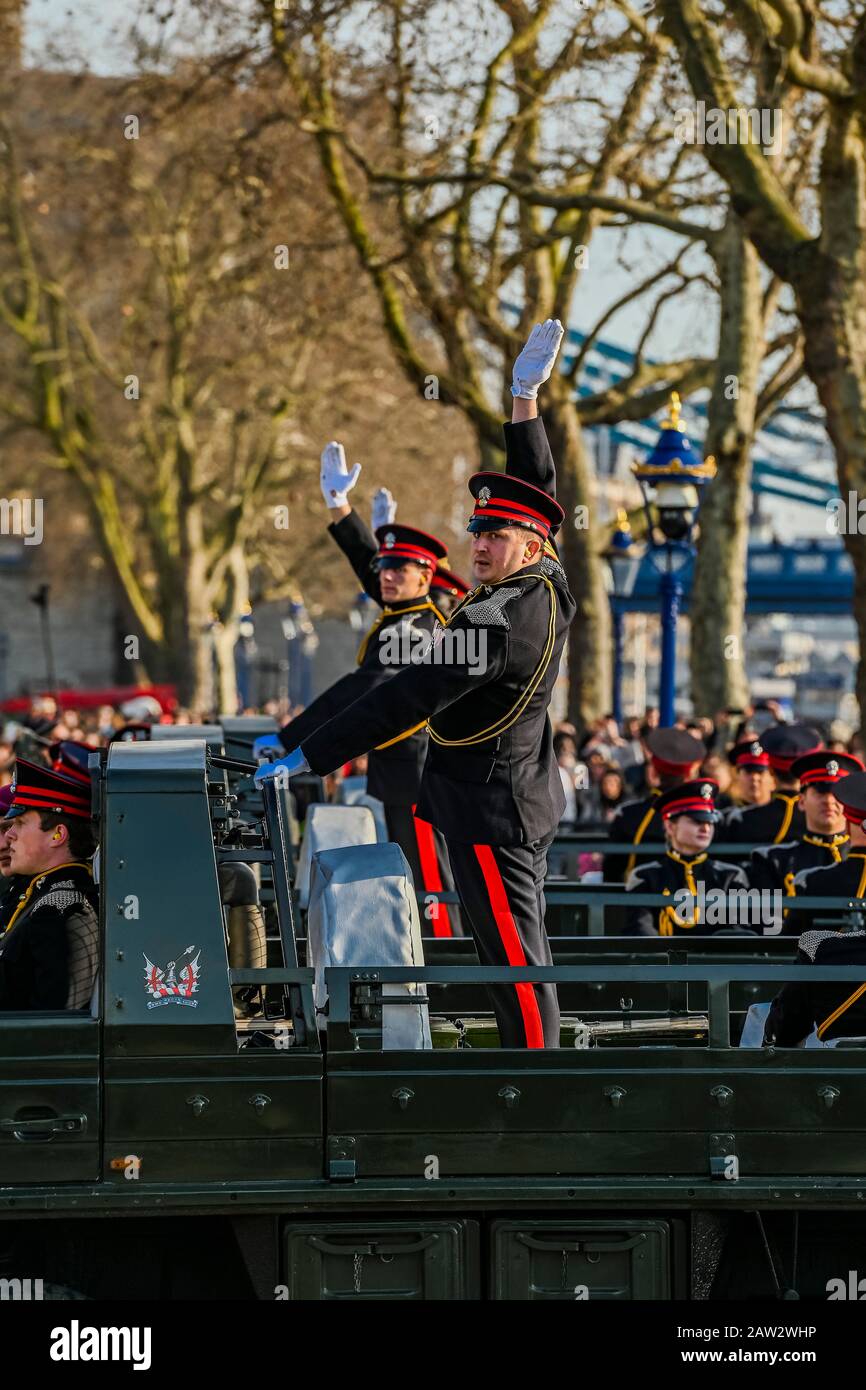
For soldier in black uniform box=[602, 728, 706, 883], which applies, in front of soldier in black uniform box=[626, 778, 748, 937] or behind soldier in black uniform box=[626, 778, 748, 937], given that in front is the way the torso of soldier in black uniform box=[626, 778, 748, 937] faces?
behind

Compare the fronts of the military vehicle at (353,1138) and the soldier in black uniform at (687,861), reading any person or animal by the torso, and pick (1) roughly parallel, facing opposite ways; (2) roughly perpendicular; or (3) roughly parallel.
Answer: roughly perpendicular

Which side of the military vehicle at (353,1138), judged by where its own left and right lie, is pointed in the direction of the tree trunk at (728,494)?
right

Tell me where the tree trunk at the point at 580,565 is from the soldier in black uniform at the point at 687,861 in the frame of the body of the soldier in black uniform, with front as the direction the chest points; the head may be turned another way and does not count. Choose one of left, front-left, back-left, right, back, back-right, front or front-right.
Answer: back

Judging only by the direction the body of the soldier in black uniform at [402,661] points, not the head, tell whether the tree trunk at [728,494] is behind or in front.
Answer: behind

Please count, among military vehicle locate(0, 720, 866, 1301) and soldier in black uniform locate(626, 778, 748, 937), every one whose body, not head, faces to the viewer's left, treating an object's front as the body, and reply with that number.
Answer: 1

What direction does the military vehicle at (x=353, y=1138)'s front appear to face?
to the viewer's left

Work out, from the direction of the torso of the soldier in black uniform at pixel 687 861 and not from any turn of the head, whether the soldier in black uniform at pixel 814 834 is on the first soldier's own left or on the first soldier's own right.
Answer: on the first soldier's own left

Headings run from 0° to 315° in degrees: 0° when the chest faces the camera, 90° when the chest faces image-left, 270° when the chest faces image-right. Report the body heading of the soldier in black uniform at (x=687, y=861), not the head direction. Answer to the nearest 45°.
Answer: approximately 0°

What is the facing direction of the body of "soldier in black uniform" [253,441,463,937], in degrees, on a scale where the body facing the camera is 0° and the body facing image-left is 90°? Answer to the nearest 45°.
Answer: approximately 45°

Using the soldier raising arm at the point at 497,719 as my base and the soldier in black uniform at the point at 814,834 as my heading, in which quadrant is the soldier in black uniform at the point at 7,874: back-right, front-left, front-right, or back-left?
back-left

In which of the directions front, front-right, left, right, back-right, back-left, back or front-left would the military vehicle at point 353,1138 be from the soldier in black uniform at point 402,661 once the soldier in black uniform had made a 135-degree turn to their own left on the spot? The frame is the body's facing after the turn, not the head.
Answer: right
